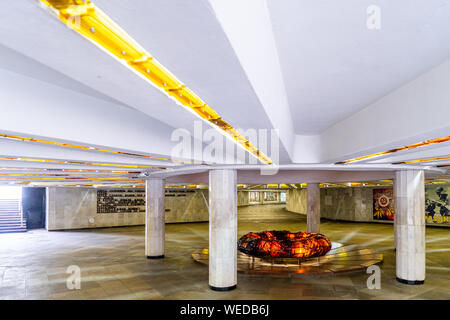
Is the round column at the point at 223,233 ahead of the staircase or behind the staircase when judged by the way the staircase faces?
ahead

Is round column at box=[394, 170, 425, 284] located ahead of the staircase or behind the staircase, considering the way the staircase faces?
ahead

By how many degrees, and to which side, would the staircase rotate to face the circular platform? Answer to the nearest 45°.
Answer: approximately 45° to its left

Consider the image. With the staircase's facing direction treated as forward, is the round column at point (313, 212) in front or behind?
in front

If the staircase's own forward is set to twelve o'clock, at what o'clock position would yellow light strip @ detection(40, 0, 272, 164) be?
The yellow light strip is roughly at 12 o'clock from the staircase.

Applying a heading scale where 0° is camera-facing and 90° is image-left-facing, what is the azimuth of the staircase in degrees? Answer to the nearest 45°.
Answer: approximately 0°
